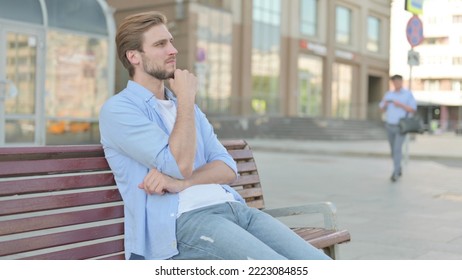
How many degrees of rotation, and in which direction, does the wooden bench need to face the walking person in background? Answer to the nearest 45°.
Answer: approximately 90° to its left

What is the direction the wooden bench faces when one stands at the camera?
facing the viewer and to the right of the viewer

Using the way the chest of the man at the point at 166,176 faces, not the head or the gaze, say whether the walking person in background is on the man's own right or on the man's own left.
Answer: on the man's own left

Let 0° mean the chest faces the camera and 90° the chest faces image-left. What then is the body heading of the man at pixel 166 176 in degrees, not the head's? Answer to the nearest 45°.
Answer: approximately 315°
